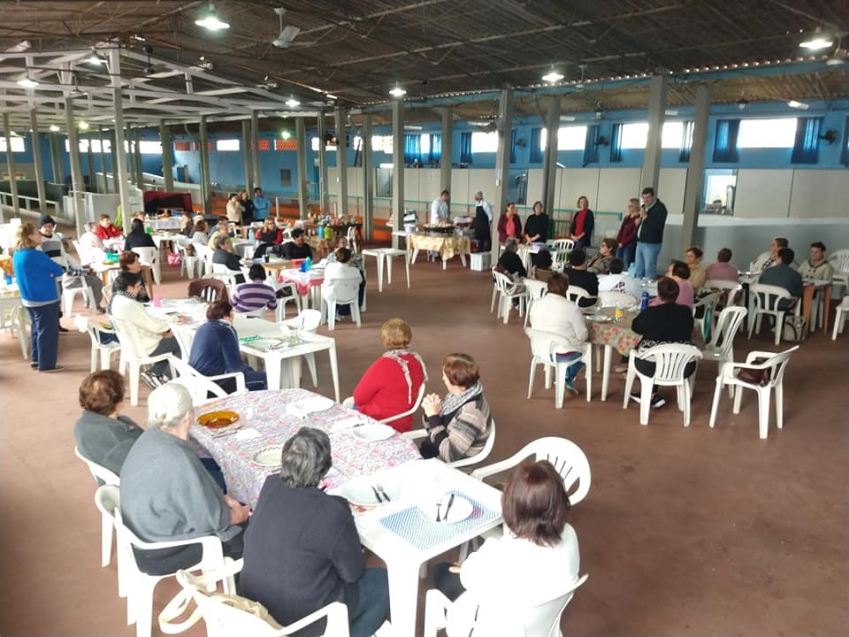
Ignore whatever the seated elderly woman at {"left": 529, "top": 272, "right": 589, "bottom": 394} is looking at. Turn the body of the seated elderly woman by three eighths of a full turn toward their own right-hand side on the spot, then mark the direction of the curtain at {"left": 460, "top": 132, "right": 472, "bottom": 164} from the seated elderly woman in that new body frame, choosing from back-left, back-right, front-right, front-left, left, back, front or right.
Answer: back

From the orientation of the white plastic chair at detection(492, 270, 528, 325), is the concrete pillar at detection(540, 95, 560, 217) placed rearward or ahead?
ahead

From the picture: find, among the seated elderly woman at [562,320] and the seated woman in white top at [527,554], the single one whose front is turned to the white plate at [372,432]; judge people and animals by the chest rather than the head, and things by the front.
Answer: the seated woman in white top at [527,554]

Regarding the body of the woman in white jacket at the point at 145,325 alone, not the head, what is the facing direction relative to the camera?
to the viewer's right

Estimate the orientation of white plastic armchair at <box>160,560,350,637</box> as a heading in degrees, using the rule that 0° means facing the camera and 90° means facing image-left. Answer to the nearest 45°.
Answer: approximately 225°

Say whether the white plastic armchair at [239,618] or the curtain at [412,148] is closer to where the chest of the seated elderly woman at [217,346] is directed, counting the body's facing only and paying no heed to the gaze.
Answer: the curtain

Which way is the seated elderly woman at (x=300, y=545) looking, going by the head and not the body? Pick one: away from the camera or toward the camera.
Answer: away from the camera

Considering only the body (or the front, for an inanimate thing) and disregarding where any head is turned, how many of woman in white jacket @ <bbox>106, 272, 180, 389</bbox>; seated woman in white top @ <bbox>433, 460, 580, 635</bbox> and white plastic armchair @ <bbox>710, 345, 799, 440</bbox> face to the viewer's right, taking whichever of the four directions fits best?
1

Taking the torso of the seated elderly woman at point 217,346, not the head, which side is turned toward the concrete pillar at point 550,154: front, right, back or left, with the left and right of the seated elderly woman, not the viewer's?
front

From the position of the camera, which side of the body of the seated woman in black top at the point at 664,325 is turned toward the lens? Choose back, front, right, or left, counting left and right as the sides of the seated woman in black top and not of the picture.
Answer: back

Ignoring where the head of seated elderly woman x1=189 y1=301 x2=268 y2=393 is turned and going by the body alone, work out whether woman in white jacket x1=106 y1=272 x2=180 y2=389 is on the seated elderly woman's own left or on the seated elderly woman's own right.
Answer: on the seated elderly woman's own left

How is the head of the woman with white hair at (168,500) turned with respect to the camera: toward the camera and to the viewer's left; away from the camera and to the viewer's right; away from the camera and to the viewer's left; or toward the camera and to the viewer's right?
away from the camera and to the viewer's right

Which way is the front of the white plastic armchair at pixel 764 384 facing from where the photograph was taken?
facing away from the viewer and to the left of the viewer

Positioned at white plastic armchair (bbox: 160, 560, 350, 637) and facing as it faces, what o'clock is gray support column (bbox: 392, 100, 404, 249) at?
The gray support column is roughly at 11 o'clock from the white plastic armchair.

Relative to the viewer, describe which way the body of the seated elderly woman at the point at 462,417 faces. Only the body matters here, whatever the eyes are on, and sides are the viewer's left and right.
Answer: facing to the left of the viewer

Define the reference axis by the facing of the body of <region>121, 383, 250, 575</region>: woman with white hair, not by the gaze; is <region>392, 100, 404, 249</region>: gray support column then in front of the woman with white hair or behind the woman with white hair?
in front

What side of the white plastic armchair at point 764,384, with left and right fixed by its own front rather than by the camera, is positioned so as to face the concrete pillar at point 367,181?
front

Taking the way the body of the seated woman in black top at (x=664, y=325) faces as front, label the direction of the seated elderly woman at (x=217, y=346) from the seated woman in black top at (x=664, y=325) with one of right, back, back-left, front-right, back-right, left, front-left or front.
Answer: back-left

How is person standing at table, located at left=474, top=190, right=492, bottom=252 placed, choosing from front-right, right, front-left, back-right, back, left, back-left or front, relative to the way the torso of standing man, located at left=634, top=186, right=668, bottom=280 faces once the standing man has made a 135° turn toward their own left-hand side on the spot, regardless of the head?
back-left

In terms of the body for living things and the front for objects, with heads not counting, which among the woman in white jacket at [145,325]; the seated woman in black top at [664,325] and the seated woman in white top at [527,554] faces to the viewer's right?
the woman in white jacket

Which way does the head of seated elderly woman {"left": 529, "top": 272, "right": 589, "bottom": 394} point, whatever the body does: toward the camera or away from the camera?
away from the camera

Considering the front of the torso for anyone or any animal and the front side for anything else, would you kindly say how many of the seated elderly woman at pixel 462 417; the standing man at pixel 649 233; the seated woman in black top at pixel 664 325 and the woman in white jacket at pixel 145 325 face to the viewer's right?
1
